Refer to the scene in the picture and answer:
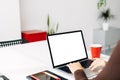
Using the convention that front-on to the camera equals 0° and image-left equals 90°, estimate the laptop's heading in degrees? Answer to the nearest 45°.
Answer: approximately 315°

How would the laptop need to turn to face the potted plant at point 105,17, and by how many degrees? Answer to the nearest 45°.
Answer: approximately 135° to its left

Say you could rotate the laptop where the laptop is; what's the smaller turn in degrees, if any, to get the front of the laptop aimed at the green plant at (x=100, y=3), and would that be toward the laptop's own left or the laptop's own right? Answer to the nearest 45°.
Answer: approximately 135° to the laptop's own left

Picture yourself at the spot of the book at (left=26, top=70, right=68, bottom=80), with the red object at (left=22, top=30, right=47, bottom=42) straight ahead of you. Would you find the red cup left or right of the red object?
right

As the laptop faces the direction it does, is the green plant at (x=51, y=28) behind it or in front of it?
behind
